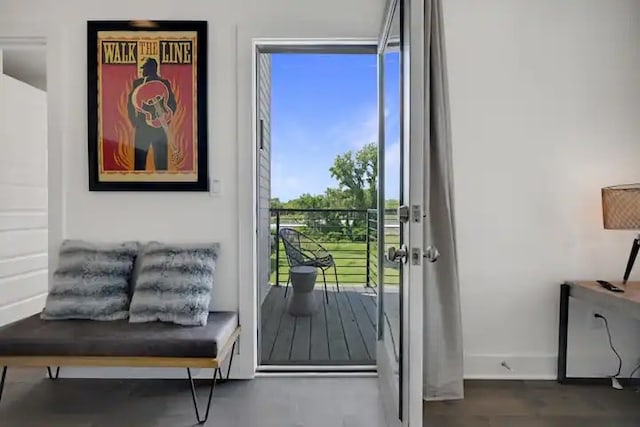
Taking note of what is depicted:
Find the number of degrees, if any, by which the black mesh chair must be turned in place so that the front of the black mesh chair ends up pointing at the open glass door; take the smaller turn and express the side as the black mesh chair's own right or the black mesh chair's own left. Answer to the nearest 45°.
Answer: approximately 45° to the black mesh chair's own right

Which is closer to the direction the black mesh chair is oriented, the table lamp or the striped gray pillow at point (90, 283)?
the table lamp

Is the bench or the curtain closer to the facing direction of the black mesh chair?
the curtain

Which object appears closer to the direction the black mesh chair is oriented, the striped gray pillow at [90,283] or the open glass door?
the open glass door
